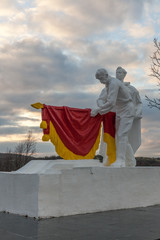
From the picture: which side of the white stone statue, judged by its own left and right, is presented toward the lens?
left
